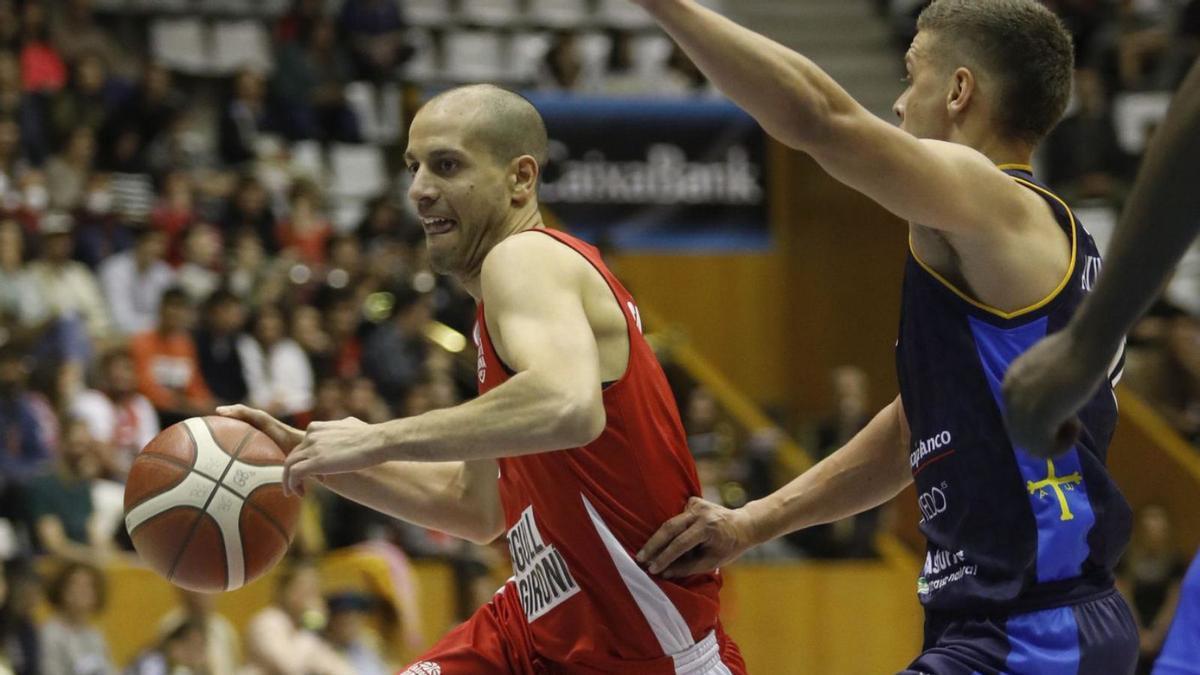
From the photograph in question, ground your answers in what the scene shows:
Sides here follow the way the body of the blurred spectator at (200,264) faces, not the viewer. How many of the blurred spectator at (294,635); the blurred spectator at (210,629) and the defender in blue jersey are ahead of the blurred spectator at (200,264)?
3

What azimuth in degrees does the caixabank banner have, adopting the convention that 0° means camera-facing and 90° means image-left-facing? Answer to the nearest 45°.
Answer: approximately 0°

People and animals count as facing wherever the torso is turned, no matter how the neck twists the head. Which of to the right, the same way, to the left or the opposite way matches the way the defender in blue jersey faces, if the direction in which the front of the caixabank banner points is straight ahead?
to the right

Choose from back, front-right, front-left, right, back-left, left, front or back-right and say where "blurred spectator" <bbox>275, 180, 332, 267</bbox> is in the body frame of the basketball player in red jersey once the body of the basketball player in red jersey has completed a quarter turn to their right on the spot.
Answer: front

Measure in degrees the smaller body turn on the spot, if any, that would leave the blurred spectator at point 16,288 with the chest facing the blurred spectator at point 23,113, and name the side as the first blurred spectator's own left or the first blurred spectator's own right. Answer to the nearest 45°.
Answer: approximately 180°

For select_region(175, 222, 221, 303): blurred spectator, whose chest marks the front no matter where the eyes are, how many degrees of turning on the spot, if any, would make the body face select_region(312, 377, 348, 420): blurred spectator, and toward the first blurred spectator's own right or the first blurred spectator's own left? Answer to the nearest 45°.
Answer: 0° — they already face them

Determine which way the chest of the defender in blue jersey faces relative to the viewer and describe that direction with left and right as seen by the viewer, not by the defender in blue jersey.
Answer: facing to the left of the viewer

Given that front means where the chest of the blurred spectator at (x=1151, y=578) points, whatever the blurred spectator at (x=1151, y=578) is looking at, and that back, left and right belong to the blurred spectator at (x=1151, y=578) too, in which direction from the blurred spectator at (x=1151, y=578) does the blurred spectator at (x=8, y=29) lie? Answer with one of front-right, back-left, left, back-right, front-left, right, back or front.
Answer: right

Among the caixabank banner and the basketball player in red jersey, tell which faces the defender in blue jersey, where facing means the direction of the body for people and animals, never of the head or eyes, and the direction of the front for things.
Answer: the caixabank banner

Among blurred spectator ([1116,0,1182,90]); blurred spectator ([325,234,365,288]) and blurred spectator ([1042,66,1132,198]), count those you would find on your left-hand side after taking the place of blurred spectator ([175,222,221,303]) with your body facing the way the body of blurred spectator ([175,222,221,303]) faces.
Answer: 3

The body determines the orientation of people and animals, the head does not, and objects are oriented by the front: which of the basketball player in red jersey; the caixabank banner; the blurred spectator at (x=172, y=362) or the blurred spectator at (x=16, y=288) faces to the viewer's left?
the basketball player in red jersey

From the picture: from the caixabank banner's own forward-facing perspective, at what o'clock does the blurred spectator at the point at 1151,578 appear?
The blurred spectator is roughly at 11 o'clock from the caixabank banner.

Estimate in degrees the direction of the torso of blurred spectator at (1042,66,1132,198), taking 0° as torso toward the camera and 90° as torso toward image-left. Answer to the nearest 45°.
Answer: approximately 0°

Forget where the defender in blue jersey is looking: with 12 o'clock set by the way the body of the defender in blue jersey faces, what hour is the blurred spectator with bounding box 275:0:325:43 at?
The blurred spectator is roughly at 2 o'clock from the defender in blue jersey.

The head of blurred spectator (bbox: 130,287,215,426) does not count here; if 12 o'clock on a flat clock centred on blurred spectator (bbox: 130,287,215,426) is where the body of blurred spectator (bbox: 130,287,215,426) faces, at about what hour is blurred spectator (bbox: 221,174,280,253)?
blurred spectator (bbox: 221,174,280,253) is roughly at 7 o'clock from blurred spectator (bbox: 130,287,215,426).
